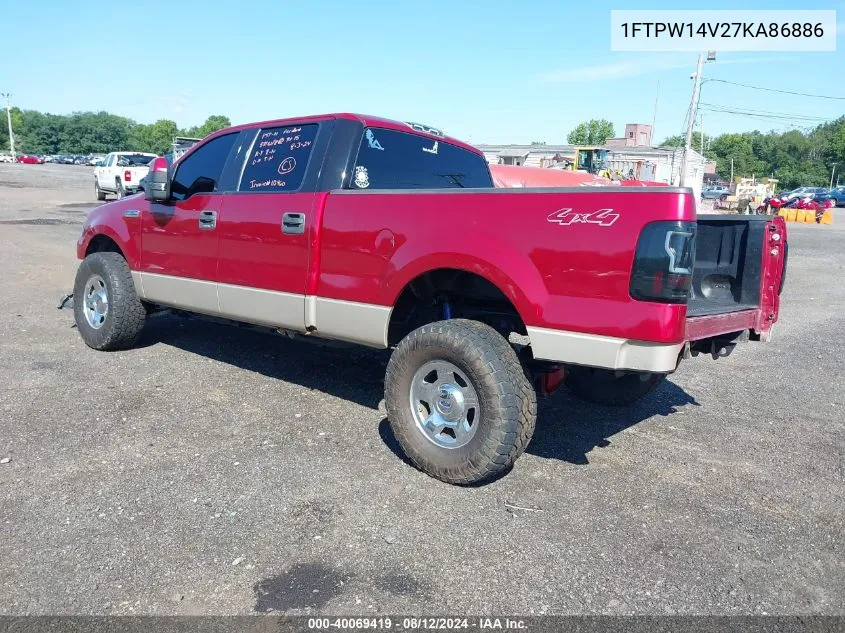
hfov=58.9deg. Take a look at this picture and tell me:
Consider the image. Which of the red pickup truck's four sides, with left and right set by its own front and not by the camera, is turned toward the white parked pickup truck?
front

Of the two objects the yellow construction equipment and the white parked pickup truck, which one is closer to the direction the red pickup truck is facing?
the white parked pickup truck

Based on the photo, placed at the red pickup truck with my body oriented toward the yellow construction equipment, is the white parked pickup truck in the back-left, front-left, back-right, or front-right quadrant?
front-left

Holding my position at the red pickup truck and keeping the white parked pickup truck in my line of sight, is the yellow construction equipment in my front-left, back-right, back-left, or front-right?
front-right

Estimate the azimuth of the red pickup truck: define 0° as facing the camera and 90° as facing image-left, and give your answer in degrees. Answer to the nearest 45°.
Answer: approximately 135°

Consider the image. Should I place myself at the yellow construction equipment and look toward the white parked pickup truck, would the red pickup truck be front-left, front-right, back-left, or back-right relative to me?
front-left

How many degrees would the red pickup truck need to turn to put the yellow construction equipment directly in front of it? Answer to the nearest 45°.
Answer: approximately 45° to its right

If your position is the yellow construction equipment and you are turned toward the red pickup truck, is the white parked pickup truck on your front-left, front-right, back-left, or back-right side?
front-right
